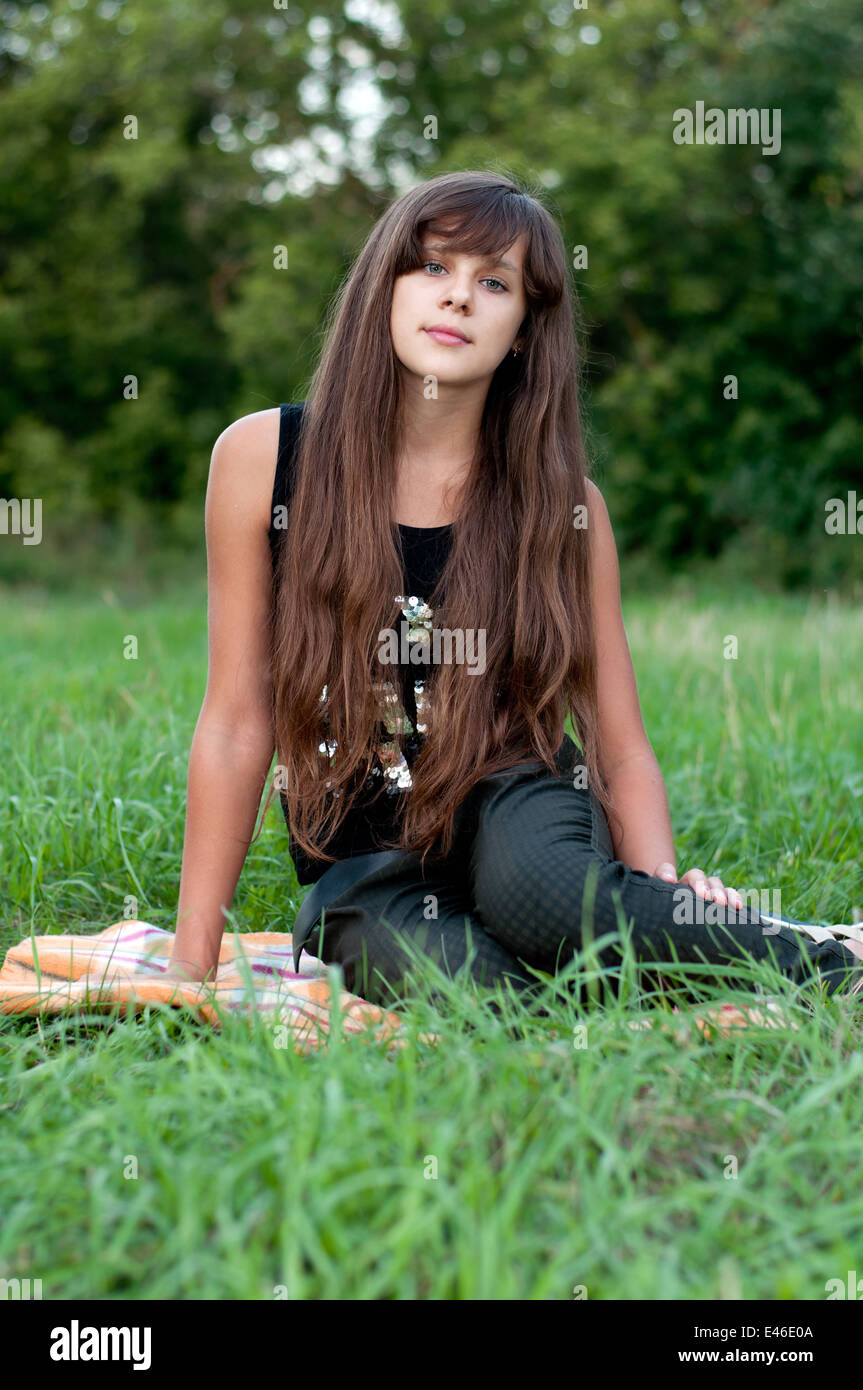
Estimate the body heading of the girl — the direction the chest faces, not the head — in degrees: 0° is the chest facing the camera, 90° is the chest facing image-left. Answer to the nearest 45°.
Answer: approximately 0°
